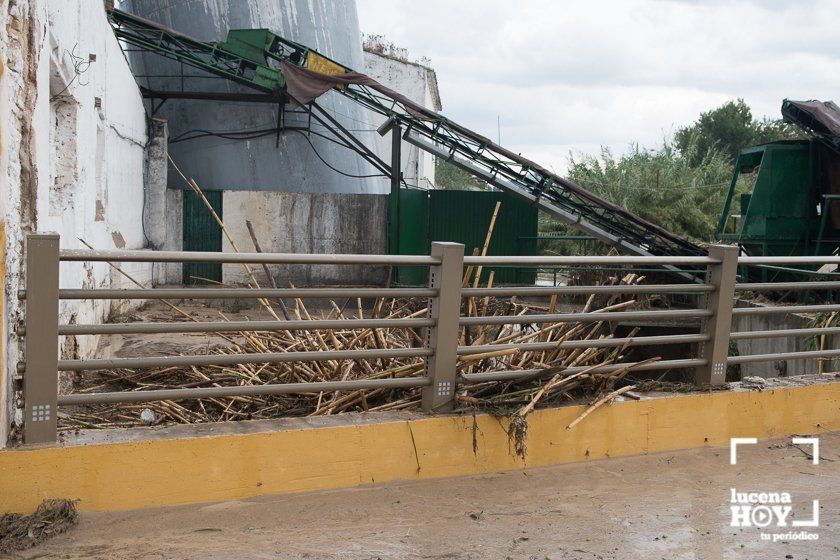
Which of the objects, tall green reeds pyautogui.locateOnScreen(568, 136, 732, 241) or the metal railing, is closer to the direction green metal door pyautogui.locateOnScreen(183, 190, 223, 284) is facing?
the metal railing

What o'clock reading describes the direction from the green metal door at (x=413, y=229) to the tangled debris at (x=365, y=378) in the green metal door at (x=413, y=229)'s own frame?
The tangled debris is roughly at 12 o'clock from the green metal door.

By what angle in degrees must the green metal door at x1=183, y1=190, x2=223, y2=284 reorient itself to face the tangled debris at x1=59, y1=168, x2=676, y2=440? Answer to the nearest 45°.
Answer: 0° — it already faces it

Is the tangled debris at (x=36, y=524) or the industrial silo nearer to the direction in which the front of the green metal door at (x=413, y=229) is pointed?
the tangled debris

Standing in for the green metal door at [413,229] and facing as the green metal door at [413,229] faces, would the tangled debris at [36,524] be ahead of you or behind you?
ahead

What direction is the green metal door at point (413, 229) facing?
toward the camera

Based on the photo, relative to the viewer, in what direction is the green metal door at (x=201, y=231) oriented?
toward the camera

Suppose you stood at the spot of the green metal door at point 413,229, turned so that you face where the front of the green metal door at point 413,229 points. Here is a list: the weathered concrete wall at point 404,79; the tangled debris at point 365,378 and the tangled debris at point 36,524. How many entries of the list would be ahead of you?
2

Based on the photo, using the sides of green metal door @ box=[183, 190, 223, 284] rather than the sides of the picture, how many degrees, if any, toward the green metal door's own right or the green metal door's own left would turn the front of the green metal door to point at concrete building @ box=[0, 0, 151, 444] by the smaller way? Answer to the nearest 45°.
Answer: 0° — it already faces it

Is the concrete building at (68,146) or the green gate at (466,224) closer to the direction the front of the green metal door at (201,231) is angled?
the concrete building

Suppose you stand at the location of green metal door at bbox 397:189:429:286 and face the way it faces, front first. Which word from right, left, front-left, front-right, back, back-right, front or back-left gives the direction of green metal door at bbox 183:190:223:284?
right

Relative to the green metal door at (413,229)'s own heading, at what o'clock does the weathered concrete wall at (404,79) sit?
The weathered concrete wall is roughly at 6 o'clock from the green metal door.

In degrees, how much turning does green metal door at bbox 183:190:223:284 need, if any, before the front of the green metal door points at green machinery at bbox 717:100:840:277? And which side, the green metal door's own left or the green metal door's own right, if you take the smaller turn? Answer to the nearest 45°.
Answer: approximately 90° to the green metal door's own left

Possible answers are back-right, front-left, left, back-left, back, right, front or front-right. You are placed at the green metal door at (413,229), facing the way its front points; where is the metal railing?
front

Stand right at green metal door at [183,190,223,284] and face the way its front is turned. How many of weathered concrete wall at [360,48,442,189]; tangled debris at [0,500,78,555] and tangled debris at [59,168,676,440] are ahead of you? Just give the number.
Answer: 2

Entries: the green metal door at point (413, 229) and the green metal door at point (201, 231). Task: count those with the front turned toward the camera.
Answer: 2

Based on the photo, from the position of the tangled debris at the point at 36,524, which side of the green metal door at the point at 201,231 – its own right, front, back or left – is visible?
front
